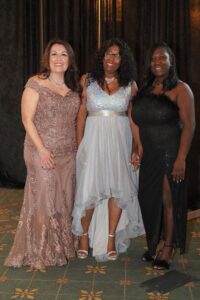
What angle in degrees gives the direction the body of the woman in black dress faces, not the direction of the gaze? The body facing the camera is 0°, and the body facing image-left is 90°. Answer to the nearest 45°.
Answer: approximately 45°

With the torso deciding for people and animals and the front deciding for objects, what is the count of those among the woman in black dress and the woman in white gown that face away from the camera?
0

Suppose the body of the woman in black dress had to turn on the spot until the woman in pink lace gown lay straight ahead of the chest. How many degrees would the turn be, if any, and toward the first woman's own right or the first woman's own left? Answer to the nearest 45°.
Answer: approximately 45° to the first woman's own right
